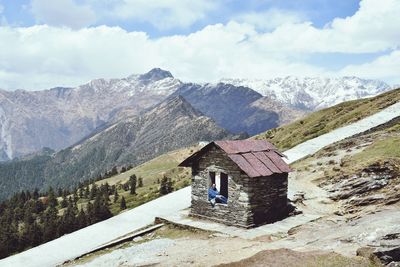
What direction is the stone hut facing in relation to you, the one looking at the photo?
facing the viewer and to the left of the viewer
